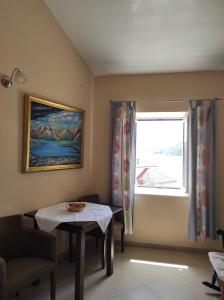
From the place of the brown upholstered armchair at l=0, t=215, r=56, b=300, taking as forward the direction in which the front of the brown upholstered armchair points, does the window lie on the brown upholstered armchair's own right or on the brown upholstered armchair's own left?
on the brown upholstered armchair's own left

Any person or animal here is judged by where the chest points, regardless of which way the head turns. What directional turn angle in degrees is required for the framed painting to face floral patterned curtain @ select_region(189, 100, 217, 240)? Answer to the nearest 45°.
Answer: approximately 45° to its left

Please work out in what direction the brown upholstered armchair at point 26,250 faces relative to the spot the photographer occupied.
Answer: facing the viewer and to the right of the viewer

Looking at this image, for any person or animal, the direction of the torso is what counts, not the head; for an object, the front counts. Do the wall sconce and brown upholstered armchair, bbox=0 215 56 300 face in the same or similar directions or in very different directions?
same or similar directions

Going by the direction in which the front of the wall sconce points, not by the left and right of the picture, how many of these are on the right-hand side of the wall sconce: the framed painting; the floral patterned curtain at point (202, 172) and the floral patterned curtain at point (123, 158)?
0

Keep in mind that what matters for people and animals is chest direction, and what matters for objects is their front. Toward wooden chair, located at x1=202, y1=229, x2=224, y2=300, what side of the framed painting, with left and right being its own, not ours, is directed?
front

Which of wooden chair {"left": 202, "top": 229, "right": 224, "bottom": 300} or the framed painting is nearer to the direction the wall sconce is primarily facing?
the wooden chair

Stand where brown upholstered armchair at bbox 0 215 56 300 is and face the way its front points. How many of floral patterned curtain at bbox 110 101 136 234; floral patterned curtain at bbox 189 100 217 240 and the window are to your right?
0

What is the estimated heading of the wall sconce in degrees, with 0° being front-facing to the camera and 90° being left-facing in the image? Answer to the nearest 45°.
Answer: approximately 315°

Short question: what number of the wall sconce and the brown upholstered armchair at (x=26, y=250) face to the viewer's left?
0

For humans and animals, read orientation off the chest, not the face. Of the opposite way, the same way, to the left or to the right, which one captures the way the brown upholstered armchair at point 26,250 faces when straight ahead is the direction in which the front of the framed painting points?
the same way

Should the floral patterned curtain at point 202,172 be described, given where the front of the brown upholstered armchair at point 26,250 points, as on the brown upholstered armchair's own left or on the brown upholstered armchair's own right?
on the brown upholstered armchair's own left

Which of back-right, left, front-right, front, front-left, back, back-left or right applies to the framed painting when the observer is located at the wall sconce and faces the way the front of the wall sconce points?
left

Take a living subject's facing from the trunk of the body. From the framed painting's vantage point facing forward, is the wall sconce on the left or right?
on its right

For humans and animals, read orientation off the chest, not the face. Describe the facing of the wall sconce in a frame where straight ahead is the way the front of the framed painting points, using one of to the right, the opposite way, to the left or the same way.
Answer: the same way

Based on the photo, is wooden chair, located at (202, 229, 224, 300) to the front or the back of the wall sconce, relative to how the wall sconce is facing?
to the front
